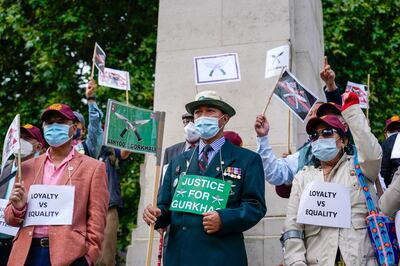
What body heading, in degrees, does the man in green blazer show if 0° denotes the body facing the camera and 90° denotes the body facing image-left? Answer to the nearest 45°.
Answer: approximately 45°
